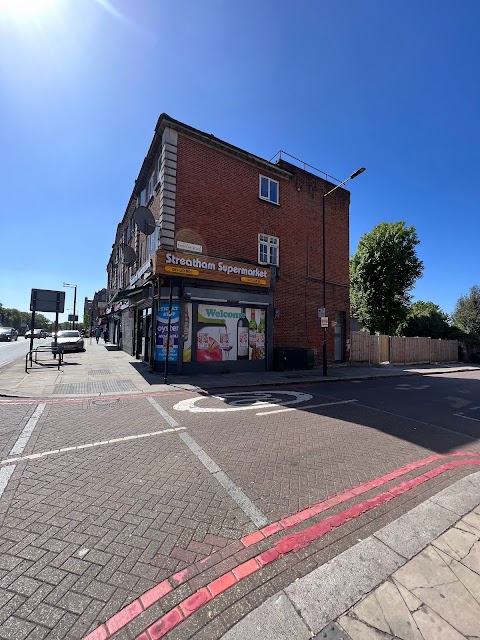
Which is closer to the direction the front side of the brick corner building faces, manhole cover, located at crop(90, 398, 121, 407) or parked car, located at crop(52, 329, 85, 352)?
the manhole cover

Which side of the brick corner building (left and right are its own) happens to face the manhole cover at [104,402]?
front

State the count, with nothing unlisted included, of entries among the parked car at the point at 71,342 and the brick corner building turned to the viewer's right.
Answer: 0

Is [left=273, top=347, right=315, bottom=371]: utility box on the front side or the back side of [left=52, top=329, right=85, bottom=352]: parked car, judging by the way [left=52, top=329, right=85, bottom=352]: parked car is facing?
on the front side

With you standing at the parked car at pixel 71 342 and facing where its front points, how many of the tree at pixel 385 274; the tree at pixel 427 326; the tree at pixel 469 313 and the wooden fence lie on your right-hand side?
0

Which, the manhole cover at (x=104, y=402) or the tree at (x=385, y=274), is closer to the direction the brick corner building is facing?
the manhole cover

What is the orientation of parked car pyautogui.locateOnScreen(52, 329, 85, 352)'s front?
toward the camera

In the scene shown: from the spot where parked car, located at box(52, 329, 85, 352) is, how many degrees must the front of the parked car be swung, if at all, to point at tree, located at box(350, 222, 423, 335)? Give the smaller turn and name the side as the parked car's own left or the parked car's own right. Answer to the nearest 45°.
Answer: approximately 90° to the parked car's own left

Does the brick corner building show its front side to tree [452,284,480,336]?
no

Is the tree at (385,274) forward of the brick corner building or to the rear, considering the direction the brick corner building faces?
to the rear

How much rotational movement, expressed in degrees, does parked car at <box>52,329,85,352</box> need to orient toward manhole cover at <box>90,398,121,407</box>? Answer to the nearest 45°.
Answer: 0° — it already faces it

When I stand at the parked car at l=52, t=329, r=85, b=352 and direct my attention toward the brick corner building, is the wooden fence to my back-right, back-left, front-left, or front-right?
front-left

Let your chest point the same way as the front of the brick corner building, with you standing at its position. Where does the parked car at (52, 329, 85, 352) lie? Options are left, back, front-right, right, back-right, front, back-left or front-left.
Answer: right

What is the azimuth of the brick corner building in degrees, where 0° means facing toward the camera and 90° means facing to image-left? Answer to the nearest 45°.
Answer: approximately 45°

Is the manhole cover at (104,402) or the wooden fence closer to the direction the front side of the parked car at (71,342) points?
the manhole cover
